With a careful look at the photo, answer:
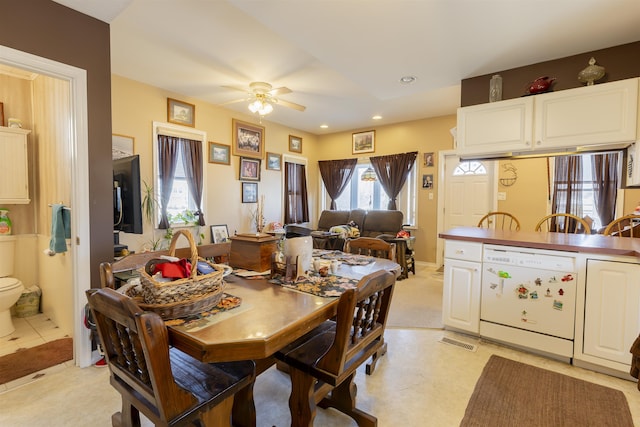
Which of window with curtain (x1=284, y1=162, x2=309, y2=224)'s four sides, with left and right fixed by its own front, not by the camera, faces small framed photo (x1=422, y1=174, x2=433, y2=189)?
front

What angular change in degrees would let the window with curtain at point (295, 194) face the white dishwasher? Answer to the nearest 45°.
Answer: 0° — it already faces it

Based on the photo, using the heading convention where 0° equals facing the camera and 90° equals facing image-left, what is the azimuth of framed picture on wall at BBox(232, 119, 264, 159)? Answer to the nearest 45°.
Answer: approximately 315°

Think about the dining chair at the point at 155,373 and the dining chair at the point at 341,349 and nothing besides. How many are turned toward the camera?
0

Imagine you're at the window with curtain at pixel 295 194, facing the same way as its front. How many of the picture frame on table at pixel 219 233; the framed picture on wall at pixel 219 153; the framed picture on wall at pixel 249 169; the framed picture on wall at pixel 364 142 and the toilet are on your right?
4

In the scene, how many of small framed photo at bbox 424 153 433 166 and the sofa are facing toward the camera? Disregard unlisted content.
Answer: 2

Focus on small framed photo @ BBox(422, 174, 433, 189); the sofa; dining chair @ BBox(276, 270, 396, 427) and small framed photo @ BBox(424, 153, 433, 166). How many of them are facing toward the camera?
3

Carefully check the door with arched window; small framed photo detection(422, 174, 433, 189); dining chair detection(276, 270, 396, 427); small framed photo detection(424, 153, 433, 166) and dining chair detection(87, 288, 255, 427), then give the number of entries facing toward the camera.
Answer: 3

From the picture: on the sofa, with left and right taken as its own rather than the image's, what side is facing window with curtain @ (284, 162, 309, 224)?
right

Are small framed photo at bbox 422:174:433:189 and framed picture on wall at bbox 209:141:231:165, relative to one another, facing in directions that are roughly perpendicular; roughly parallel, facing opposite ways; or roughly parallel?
roughly perpendicular

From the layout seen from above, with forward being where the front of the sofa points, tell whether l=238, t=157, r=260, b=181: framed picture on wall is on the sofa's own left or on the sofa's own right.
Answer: on the sofa's own right

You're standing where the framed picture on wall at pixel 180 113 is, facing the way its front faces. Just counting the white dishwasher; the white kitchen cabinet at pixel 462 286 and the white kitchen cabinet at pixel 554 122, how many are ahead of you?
3
